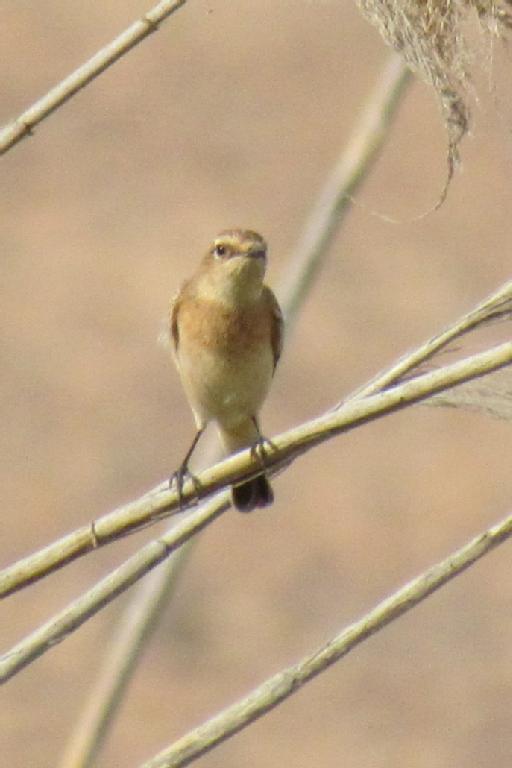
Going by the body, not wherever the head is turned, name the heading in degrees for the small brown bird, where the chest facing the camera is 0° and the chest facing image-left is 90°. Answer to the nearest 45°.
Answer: approximately 0°
